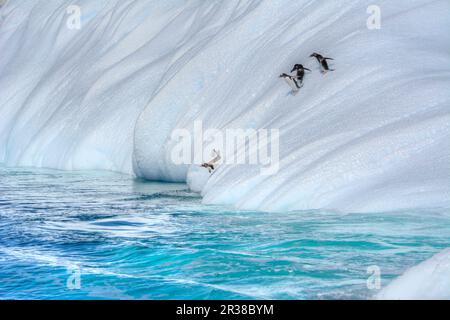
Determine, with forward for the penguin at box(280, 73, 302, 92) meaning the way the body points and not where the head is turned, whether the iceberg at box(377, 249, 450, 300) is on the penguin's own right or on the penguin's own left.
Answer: on the penguin's own left

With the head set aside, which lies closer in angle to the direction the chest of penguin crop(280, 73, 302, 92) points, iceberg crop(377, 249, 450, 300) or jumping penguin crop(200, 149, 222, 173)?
the jumping penguin

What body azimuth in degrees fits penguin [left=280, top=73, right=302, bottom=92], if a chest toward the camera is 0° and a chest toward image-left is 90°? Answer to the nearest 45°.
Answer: approximately 90°

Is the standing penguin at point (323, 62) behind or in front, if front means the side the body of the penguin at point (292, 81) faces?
behind

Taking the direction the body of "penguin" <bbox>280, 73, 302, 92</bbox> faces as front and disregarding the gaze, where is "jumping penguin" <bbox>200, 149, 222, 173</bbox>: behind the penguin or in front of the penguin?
in front
